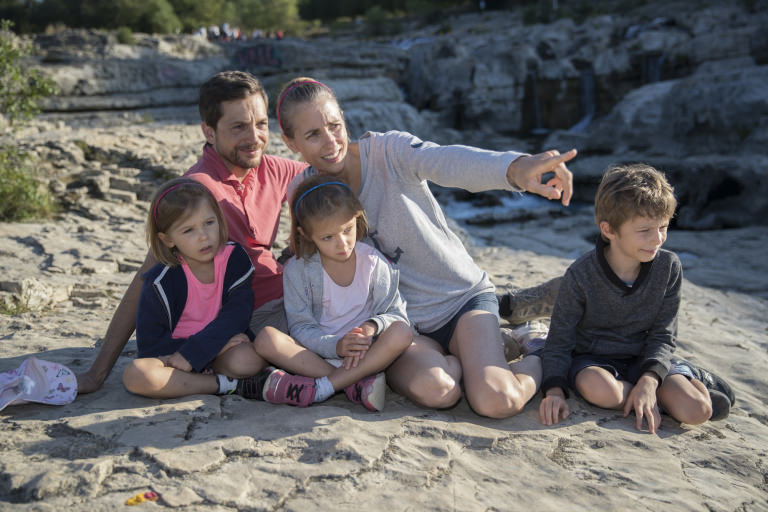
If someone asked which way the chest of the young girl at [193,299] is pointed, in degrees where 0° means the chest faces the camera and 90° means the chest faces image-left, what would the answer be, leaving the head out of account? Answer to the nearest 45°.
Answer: approximately 315°

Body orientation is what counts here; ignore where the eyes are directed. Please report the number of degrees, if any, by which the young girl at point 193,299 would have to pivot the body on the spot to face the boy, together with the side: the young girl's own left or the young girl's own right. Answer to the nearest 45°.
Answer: approximately 45° to the young girl's own left

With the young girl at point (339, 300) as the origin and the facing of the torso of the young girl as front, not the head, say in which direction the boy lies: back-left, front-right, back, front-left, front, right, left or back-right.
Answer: left

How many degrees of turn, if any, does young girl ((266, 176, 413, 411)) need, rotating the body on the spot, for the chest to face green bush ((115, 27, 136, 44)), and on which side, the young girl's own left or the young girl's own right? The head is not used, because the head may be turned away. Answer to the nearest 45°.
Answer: approximately 180°

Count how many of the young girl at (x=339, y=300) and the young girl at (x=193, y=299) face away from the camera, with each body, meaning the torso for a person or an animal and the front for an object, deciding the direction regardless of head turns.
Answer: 0

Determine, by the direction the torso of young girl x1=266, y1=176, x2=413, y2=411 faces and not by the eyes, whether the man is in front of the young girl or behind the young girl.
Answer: behind

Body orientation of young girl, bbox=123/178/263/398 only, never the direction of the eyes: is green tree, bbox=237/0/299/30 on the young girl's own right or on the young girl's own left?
on the young girl's own left

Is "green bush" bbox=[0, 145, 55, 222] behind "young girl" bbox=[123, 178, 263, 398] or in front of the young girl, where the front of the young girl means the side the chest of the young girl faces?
behind

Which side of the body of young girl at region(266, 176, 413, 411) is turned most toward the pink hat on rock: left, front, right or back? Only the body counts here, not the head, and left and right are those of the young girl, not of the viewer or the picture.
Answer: right

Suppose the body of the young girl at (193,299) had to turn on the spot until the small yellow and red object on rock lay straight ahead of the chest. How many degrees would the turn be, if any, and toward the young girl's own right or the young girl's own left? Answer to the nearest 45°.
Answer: approximately 45° to the young girl's own right

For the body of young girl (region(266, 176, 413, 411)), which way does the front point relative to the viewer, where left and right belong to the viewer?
facing the viewer
